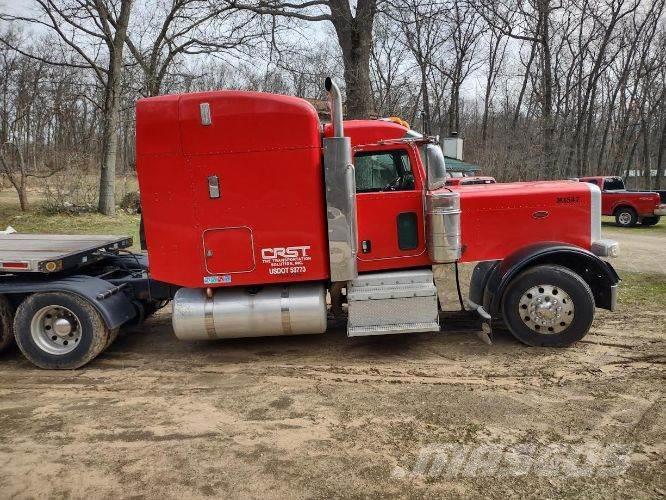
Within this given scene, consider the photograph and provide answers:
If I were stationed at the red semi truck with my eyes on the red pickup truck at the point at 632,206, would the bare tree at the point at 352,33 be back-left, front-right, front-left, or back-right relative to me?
front-left

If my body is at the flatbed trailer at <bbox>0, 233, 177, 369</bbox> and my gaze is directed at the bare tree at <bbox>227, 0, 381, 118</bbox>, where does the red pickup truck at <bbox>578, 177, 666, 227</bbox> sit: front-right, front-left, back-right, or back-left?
front-right

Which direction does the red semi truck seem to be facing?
to the viewer's right

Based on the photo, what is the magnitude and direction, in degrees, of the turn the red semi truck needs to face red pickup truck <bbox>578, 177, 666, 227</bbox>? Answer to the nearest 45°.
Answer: approximately 45° to its left

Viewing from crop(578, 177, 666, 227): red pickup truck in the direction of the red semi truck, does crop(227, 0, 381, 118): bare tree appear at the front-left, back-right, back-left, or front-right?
front-right

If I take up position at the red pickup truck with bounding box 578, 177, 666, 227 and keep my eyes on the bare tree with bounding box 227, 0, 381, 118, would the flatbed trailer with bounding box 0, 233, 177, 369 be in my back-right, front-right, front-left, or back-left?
front-left

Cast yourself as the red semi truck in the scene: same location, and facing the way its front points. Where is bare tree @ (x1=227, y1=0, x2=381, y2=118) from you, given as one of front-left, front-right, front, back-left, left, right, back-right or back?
left
